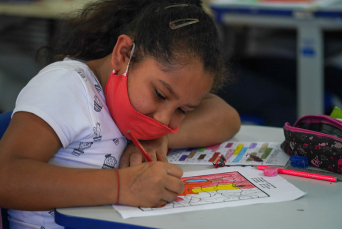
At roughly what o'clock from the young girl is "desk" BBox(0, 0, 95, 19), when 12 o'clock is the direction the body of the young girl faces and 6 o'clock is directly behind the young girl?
The desk is roughly at 7 o'clock from the young girl.

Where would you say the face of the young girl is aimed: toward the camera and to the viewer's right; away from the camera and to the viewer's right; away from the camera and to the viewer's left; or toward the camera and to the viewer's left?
toward the camera and to the viewer's right

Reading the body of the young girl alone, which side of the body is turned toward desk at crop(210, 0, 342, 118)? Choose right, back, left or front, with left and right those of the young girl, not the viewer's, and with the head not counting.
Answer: left

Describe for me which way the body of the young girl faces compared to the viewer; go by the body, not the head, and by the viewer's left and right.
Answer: facing the viewer and to the right of the viewer
